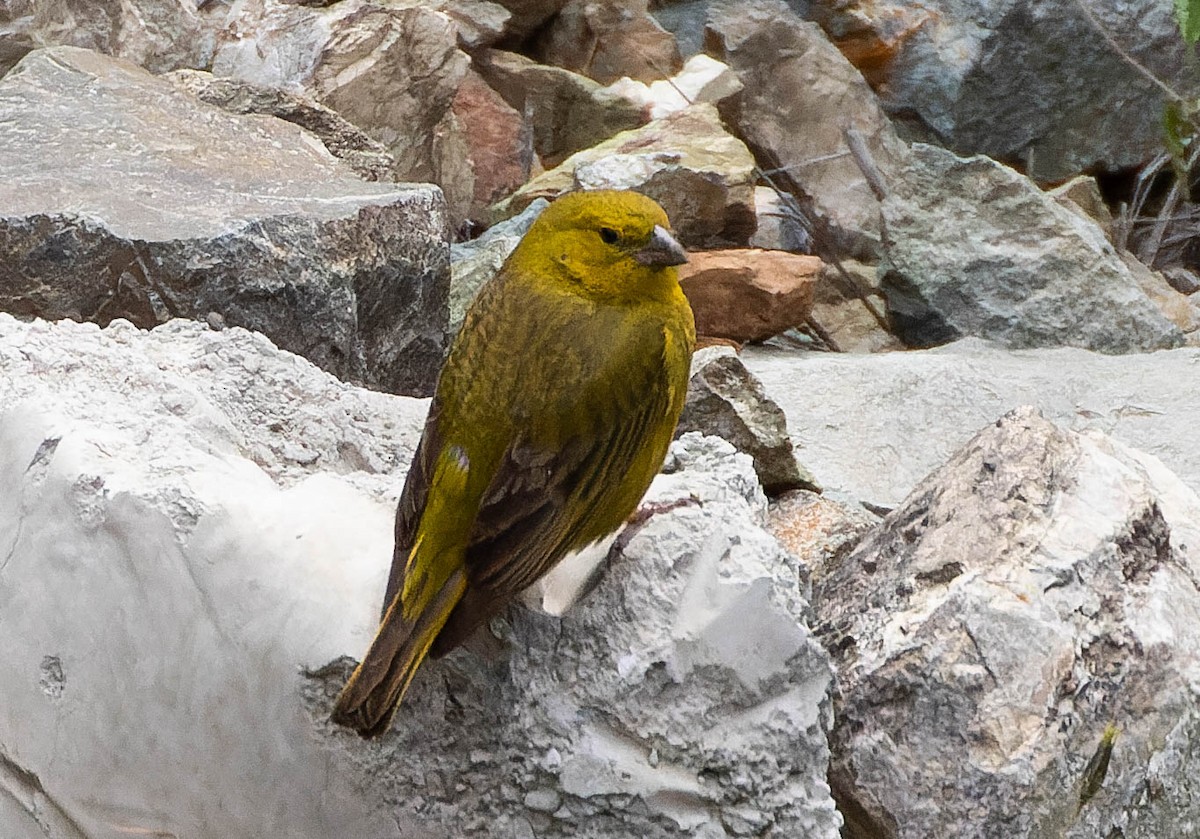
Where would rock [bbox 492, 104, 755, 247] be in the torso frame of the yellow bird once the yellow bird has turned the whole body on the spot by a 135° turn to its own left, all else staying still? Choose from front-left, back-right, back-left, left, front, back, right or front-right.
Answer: right

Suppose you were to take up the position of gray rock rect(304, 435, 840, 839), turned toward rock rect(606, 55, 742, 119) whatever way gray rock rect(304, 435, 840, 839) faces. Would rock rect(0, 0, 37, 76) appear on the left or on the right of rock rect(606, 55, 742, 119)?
left

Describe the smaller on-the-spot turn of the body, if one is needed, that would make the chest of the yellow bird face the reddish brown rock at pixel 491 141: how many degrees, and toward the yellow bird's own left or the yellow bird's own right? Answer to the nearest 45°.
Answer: approximately 45° to the yellow bird's own left

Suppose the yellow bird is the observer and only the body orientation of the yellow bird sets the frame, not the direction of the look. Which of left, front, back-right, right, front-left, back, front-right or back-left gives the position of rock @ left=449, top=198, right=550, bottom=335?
front-left

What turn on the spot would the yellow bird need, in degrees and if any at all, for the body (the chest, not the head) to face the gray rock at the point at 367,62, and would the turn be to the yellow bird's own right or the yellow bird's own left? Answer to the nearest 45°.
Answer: approximately 45° to the yellow bird's own left

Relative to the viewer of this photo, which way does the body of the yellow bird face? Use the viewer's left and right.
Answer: facing away from the viewer and to the right of the viewer

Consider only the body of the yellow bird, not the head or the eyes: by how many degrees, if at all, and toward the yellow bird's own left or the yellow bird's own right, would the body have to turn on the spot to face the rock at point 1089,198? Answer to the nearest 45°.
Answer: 0° — it already faces it

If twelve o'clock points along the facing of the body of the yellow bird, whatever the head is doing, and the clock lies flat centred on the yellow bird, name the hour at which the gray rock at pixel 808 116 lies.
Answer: The gray rock is roughly at 11 o'clock from the yellow bird.

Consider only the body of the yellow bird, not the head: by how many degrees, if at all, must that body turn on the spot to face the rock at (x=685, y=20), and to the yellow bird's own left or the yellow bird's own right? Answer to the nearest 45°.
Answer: approximately 45° to the yellow bird's own left

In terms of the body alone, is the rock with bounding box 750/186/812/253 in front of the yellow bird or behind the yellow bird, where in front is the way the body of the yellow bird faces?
in front

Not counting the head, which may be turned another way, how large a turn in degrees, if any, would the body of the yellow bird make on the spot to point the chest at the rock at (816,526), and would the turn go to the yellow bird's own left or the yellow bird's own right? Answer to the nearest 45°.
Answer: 0° — it already faces it

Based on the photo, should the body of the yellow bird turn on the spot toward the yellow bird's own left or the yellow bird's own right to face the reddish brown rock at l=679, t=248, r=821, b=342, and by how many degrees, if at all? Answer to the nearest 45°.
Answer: approximately 45° to the yellow bird's own left

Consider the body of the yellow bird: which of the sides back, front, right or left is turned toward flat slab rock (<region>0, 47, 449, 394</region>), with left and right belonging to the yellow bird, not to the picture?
left
